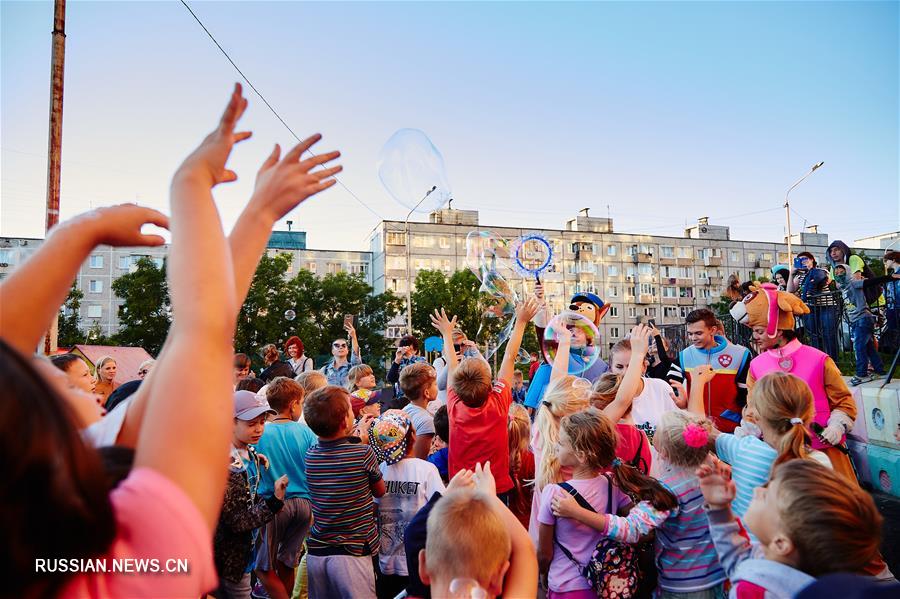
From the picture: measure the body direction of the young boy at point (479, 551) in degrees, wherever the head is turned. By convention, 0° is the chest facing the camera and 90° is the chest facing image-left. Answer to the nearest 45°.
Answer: approximately 180°

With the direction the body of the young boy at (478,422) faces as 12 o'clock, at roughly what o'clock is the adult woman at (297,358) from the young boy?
The adult woman is roughly at 11 o'clock from the young boy.

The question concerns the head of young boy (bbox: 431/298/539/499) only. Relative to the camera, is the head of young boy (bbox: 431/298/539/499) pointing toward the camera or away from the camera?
away from the camera

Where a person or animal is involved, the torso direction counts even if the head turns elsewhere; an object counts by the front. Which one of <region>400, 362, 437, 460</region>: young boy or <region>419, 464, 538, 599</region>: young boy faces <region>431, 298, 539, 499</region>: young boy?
<region>419, 464, 538, 599</region>: young boy

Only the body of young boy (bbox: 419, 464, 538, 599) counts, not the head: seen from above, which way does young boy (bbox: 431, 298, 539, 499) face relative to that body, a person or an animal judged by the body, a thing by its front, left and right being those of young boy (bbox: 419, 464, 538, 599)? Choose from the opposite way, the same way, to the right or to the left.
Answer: the same way

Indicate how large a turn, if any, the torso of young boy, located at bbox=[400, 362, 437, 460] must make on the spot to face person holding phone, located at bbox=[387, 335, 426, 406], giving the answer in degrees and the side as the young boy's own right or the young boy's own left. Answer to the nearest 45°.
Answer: approximately 45° to the young boy's own left

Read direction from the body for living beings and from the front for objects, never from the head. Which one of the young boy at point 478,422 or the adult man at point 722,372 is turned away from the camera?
the young boy

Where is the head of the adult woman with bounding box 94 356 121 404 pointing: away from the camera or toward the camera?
toward the camera

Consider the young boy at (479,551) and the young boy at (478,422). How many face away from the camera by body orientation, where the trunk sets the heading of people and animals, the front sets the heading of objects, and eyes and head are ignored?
2

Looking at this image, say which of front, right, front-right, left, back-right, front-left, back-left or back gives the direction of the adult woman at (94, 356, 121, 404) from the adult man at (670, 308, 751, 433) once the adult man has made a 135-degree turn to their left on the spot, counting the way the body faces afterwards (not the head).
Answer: back

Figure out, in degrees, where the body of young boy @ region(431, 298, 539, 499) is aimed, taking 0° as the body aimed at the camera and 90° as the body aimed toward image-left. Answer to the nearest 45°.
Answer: approximately 180°

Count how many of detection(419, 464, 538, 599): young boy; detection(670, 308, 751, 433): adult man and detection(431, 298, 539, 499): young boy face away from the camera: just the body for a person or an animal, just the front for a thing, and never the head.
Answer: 2

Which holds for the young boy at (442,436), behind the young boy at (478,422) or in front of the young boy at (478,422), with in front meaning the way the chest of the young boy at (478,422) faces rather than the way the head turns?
in front

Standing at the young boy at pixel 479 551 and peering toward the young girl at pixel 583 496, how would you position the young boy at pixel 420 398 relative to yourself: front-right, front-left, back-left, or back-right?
front-left

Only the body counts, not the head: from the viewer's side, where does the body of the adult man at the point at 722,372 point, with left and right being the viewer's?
facing the viewer and to the left of the viewer

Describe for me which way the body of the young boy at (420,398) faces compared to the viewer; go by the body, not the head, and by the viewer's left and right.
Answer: facing away from the viewer and to the right of the viewer

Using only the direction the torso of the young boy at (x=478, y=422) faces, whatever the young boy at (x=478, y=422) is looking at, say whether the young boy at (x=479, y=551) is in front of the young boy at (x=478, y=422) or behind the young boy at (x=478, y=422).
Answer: behind
